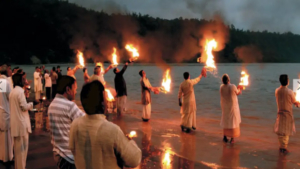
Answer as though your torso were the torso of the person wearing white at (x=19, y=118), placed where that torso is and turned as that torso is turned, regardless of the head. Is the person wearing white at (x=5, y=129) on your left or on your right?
on your left

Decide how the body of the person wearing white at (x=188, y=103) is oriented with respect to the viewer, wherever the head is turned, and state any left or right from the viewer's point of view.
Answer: facing away from the viewer and to the right of the viewer

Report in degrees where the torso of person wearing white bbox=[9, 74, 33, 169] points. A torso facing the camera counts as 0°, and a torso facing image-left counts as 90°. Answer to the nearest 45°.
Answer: approximately 225°

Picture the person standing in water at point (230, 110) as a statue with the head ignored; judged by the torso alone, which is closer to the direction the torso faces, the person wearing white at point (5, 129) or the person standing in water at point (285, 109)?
the person standing in water

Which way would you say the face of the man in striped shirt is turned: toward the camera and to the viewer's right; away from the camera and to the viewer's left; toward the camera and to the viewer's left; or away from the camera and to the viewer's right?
away from the camera and to the viewer's right

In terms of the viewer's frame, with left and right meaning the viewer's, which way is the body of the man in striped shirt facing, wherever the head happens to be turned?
facing away from the viewer and to the right of the viewer
